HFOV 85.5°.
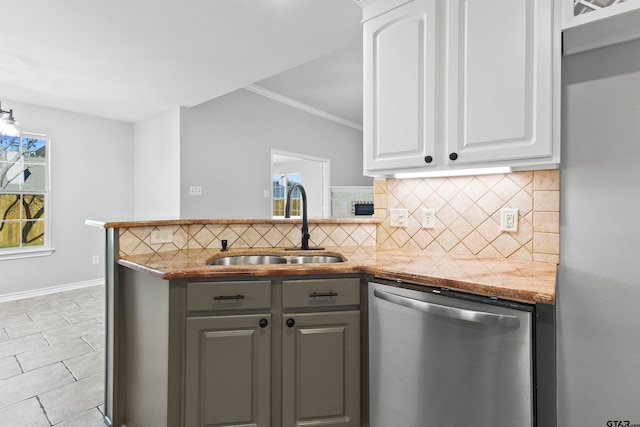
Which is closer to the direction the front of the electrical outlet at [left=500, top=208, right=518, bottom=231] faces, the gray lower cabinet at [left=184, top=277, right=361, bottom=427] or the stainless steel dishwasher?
the stainless steel dishwasher

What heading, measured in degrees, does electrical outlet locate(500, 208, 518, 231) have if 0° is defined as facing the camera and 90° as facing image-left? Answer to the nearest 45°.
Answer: approximately 0°

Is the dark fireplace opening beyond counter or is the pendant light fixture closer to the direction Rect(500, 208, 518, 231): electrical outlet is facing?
the pendant light fixture

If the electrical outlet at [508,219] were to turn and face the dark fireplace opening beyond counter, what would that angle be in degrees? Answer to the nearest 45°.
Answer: approximately 135° to its right

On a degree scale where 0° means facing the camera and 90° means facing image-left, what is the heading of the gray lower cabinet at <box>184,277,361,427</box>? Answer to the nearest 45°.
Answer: approximately 0°

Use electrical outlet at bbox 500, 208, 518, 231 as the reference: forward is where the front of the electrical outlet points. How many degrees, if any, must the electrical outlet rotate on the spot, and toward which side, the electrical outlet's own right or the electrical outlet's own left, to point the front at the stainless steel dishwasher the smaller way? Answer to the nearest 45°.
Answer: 0° — it already faces it

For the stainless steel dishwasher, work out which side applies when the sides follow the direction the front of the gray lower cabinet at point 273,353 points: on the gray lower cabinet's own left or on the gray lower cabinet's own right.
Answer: on the gray lower cabinet's own left

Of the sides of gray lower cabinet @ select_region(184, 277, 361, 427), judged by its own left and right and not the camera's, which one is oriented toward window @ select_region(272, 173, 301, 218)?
back

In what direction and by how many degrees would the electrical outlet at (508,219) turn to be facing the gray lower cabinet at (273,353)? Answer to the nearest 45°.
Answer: approximately 45° to its right

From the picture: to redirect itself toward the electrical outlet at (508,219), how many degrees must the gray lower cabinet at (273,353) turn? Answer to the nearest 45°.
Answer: approximately 90° to its left

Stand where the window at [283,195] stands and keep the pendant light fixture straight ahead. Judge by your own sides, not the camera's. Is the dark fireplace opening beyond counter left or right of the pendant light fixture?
left

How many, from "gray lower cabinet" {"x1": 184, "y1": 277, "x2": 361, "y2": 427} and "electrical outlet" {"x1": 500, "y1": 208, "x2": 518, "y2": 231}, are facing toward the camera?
2

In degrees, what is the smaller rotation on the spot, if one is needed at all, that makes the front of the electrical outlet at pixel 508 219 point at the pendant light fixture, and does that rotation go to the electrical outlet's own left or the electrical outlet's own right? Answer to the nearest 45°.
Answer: approximately 90° to the electrical outlet's own right
